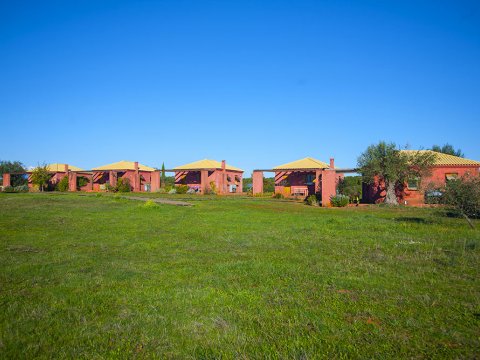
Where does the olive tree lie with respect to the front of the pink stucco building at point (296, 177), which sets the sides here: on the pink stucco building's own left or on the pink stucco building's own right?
on the pink stucco building's own left

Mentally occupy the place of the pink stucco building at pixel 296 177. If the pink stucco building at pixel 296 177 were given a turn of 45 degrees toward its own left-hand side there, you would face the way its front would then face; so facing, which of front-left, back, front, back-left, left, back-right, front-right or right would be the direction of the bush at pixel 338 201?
front

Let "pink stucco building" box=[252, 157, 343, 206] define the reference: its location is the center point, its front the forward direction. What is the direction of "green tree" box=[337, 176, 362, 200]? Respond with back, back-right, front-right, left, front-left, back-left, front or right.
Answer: left

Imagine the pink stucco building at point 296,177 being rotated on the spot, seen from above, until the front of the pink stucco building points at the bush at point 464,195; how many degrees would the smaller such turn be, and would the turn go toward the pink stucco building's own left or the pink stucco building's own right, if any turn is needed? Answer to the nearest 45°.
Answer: approximately 45° to the pink stucco building's own left

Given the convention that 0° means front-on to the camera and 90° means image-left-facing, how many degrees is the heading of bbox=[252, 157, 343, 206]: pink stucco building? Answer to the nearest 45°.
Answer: approximately 45°
